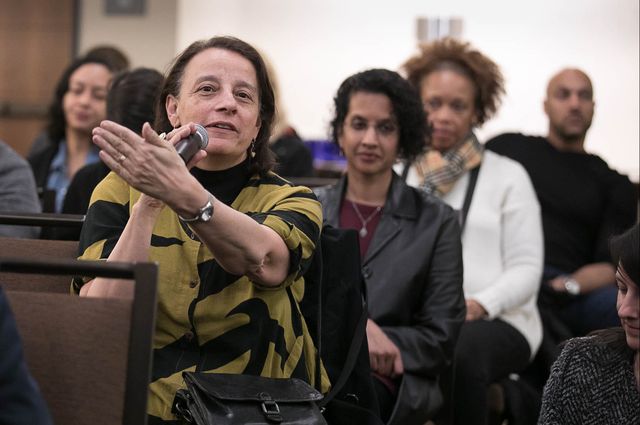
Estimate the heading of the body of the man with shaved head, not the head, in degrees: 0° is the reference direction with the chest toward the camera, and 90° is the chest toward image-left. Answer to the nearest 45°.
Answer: approximately 0°

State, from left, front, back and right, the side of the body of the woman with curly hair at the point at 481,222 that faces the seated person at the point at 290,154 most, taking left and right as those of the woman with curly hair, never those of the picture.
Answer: right

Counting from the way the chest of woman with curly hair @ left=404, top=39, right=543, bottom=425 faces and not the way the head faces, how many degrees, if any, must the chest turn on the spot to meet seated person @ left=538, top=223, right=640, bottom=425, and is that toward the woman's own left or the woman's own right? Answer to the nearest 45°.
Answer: approximately 45° to the woman's own left

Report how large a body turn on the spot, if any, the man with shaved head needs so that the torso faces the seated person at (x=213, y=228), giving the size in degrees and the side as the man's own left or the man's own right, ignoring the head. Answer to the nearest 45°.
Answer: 0° — they already face them
